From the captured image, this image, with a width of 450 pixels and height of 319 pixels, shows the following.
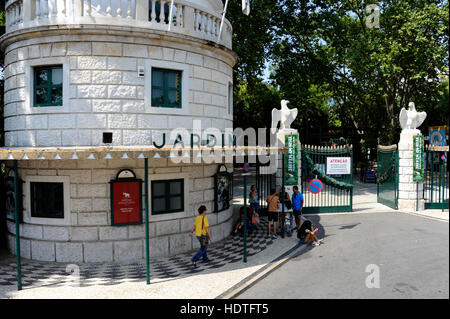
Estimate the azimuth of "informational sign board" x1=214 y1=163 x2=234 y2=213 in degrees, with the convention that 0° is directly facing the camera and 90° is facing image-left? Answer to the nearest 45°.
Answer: approximately 315°

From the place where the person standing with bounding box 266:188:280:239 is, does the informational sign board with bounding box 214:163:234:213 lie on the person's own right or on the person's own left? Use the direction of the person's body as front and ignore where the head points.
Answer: on the person's own left

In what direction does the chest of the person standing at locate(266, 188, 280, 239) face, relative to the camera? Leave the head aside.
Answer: away from the camera

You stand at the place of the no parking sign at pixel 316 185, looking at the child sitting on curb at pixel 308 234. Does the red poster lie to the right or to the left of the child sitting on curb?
right

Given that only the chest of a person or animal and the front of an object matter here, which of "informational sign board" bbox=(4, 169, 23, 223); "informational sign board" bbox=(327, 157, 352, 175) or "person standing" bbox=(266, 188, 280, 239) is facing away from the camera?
the person standing

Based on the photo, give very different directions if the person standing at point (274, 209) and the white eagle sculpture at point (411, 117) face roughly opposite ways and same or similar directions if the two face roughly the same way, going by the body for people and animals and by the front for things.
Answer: very different directions

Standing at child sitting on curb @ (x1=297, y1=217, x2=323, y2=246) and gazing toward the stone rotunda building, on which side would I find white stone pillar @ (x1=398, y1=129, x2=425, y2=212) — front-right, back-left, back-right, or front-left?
back-right
